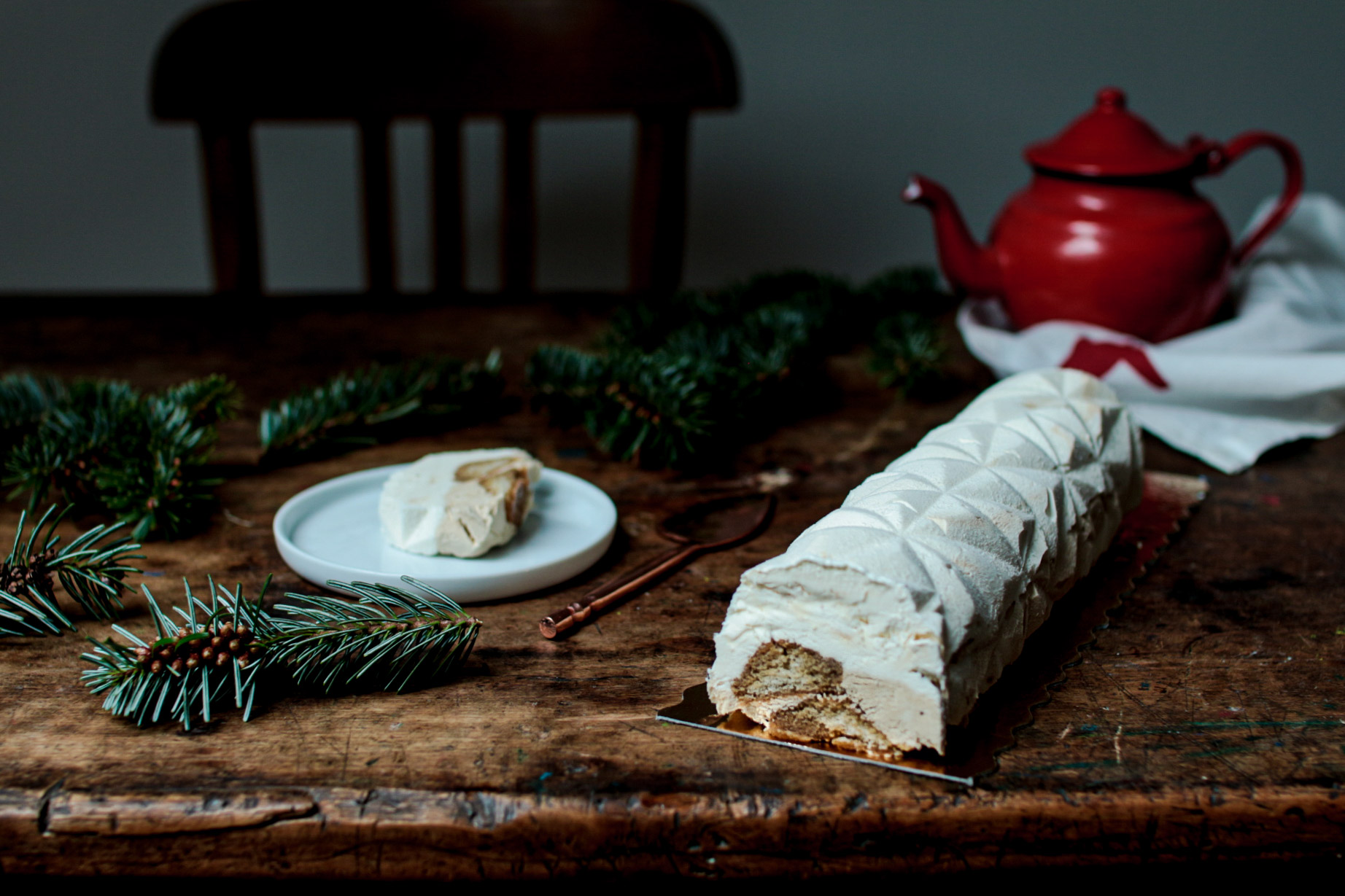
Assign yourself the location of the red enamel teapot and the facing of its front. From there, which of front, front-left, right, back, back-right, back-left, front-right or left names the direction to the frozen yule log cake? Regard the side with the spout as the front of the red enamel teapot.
left

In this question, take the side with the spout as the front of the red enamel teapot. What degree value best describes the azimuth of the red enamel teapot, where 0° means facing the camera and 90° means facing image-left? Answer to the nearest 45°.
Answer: approximately 90°

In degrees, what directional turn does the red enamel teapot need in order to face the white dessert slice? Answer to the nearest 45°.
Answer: approximately 45° to its left

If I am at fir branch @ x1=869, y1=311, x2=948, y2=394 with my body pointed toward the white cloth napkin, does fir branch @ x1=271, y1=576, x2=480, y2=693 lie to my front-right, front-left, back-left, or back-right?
back-right

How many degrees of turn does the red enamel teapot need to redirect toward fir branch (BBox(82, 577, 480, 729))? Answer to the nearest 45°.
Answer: approximately 90° to its left

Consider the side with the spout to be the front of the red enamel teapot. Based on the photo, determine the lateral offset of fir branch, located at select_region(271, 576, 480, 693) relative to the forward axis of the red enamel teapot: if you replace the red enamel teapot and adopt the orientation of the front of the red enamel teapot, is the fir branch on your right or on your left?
on your left

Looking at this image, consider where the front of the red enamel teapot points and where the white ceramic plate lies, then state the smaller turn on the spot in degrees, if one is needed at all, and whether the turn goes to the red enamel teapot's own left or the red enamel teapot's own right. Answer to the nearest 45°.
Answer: approximately 45° to the red enamel teapot's own left

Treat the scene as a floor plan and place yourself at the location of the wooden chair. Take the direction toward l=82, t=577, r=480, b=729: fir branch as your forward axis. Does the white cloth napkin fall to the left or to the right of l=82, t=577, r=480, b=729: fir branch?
left

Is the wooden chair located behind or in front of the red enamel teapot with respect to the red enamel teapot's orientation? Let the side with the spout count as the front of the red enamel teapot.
in front
